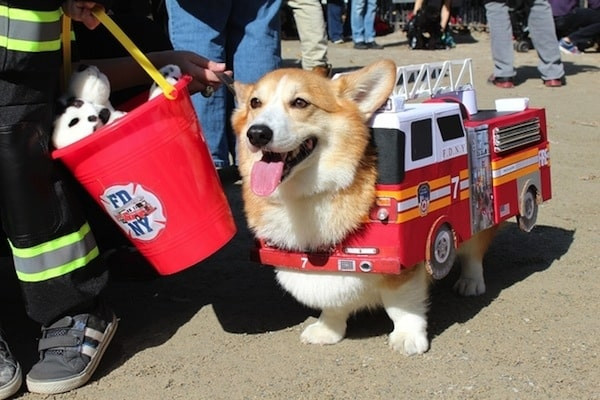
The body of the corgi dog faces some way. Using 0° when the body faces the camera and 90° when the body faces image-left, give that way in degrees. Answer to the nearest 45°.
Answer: approximately 45°

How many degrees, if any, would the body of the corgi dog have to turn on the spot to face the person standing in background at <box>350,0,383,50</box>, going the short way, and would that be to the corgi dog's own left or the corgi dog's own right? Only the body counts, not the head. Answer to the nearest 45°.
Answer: approximately 135° to the corgi dog's own right
